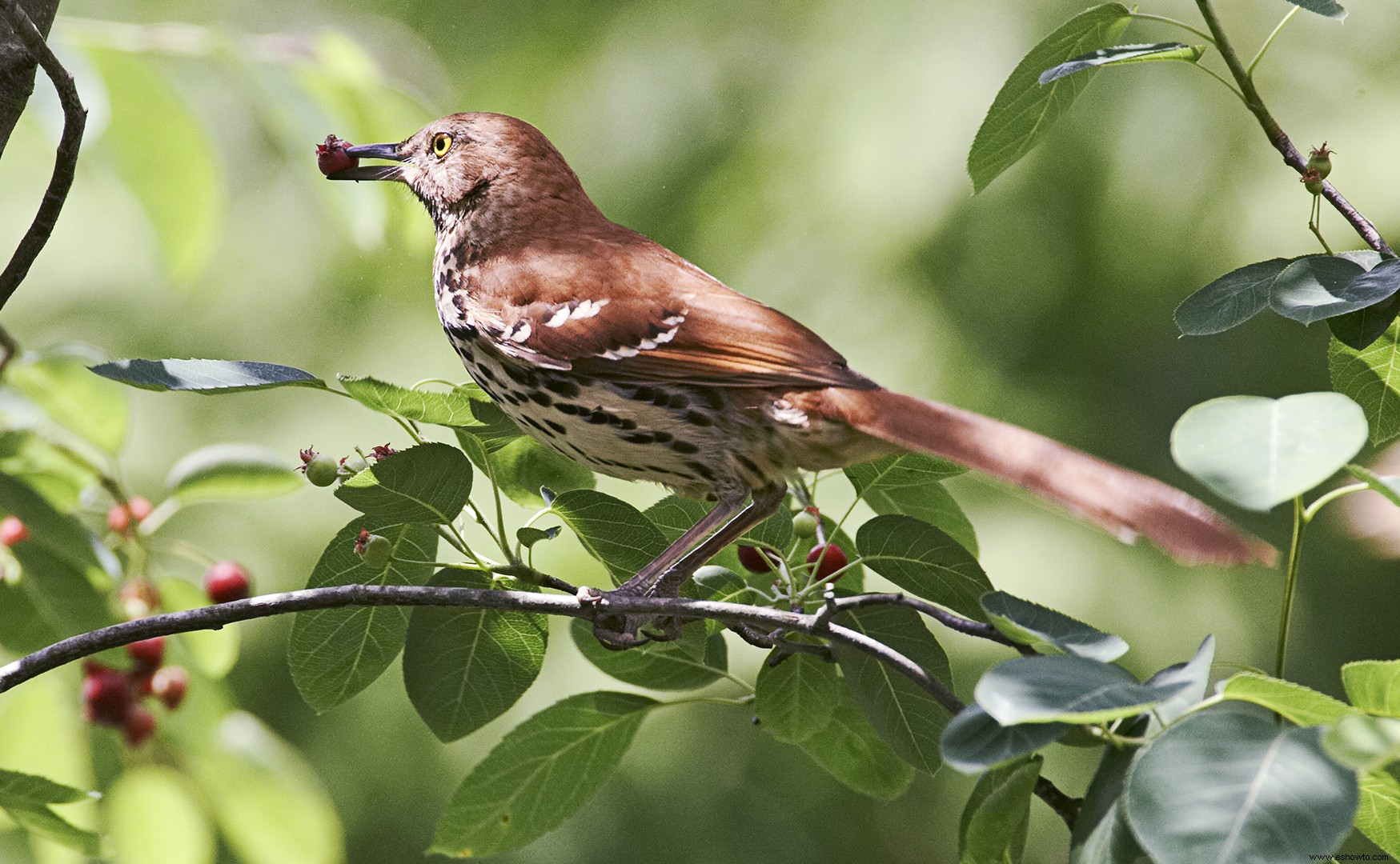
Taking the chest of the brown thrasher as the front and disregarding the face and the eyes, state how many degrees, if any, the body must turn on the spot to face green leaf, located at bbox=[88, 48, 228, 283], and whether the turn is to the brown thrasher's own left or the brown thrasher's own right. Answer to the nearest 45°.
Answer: approximately 45° to the brown thrasher's own right

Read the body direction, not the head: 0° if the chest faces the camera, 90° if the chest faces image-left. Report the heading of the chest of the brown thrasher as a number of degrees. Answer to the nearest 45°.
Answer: approximately 90°

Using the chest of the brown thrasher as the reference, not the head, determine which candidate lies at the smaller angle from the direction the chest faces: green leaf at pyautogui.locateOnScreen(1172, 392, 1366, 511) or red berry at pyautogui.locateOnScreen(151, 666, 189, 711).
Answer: the red berry

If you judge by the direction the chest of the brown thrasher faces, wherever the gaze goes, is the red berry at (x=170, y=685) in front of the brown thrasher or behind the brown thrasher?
in front
